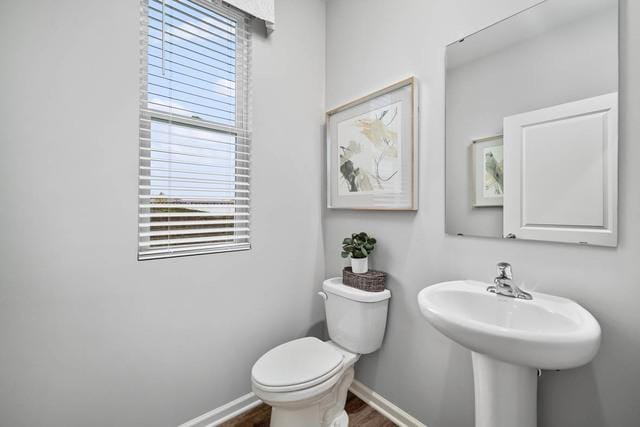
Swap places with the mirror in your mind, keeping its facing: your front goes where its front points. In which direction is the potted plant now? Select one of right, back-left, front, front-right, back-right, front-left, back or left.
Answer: front-right

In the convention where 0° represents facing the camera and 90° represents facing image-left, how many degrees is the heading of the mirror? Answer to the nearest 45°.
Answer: approximately 45°

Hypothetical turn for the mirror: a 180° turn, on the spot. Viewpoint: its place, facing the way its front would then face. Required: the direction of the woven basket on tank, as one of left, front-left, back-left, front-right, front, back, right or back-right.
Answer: back-left

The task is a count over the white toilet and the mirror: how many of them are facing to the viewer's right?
0

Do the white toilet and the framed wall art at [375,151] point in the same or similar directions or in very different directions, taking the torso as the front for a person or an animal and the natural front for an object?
same or similar directions

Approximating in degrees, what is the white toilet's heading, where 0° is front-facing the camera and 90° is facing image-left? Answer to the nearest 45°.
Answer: approximately 45°

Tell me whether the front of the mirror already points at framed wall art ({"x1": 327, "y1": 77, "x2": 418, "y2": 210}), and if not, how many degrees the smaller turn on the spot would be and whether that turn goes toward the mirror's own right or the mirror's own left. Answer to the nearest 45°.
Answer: approximately 45° to the mirror's own right

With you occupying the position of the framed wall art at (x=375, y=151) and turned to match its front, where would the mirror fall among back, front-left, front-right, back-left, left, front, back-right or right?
left

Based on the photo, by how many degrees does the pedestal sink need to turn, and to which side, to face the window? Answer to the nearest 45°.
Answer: approximately 45° to its right

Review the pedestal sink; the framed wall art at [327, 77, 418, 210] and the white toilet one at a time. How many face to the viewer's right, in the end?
0

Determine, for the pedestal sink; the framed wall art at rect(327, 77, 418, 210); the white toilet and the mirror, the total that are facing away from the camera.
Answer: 0

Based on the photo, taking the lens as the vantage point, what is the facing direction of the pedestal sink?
facing the viewer and to the left of the viewer

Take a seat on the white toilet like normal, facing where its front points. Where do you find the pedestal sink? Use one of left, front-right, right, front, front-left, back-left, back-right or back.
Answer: left

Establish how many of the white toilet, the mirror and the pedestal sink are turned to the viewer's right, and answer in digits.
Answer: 0

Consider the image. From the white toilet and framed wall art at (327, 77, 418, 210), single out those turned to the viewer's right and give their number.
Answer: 0
